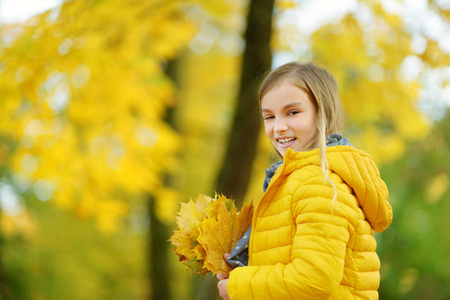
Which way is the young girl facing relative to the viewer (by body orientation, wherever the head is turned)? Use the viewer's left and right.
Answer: facing to the left of the viewer

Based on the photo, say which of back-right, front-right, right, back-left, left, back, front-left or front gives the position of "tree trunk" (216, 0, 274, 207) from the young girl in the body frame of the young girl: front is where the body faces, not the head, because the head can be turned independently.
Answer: right
